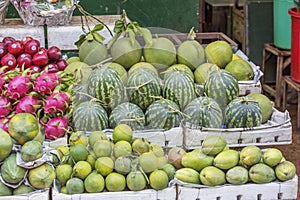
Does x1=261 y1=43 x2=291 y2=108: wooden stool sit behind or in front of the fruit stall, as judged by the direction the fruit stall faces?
behind

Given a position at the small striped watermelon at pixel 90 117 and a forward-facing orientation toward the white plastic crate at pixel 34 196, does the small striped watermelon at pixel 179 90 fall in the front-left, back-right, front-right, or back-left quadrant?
back-left

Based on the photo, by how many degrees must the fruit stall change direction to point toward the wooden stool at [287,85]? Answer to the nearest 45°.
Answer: approximately 135° to its left

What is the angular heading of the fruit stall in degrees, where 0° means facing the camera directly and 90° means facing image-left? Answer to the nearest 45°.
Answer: approximately 0°

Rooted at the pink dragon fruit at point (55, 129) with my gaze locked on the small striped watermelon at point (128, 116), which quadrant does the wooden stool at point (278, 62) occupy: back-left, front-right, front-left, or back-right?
front-left
